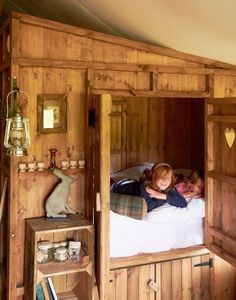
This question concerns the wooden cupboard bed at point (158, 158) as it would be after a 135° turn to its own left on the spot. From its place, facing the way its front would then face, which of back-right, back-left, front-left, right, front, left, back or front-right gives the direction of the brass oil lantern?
back
